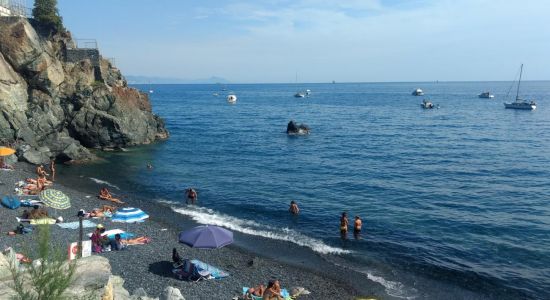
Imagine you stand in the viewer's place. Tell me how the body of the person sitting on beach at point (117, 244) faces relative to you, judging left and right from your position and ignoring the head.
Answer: facing to the right of the viewer

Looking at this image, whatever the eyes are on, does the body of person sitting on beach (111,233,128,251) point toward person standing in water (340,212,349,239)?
yes

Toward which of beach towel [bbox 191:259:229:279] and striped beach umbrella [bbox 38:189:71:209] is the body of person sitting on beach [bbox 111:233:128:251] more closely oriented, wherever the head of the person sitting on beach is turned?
the beach towel

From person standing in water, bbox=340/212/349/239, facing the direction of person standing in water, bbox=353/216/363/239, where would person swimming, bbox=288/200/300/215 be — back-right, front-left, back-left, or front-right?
back-left

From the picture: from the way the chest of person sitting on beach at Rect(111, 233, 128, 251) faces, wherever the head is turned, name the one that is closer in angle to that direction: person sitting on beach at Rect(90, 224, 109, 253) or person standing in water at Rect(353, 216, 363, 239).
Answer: the person standing in water

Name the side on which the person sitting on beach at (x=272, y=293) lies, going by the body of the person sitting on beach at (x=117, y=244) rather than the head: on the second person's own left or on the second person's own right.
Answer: on the second person's own right

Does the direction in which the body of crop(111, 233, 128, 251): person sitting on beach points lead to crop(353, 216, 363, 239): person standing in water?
yes

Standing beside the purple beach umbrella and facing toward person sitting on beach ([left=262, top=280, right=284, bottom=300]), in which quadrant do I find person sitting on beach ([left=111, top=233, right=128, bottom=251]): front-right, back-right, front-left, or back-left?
back-right

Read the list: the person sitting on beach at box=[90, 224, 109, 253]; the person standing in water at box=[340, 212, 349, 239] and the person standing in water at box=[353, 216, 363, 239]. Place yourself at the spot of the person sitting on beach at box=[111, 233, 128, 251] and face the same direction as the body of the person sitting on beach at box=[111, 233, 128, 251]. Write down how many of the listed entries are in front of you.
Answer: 2

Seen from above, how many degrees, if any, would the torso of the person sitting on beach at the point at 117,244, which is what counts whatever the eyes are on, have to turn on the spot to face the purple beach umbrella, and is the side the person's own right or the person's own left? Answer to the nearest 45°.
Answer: approximately 45° to the person's own right
